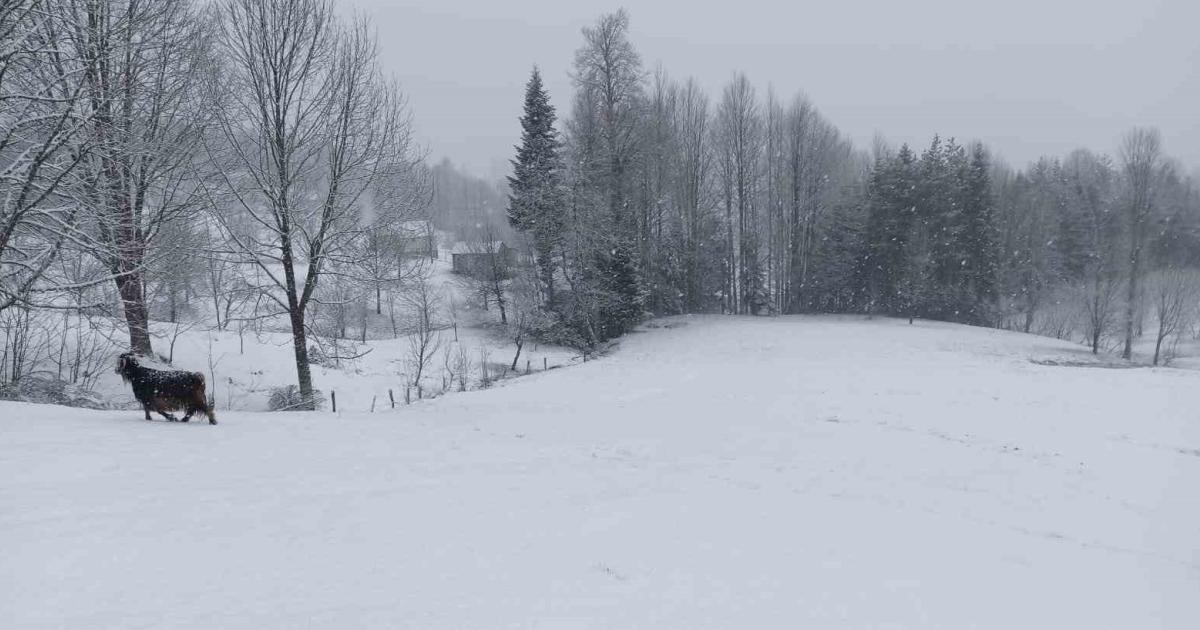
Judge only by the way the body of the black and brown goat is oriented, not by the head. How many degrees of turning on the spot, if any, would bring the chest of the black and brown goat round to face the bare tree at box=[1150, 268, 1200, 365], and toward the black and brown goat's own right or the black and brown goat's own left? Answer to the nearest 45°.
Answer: approximately 180°

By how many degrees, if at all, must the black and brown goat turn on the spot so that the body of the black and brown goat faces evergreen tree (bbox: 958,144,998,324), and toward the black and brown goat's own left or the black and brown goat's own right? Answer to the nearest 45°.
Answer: approximately 180°

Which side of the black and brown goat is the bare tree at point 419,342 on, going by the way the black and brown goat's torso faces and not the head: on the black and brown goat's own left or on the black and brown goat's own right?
on the black and brown goat's own right

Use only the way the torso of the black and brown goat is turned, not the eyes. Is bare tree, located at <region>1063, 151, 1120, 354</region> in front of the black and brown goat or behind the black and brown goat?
behind

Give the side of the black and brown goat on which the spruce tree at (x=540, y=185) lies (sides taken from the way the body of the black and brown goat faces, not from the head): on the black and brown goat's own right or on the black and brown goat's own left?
on the black and brown goat's own right

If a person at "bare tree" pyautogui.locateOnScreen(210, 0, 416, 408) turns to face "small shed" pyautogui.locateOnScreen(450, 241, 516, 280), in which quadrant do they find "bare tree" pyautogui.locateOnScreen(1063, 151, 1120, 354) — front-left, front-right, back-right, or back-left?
front-right

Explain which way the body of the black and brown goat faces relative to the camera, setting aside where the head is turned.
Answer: to the viewer's left
